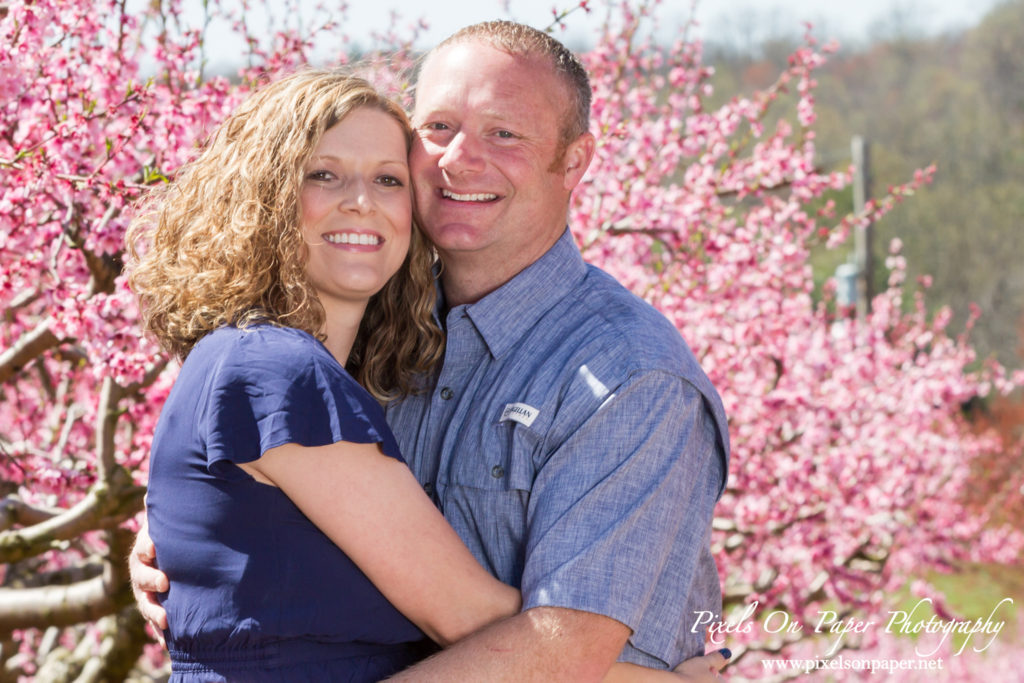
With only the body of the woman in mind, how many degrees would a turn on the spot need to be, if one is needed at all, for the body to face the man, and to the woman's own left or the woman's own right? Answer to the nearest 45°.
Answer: approximately 45° to the woman's own left

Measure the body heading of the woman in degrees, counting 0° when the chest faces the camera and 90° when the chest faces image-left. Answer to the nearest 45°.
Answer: approximately 270°

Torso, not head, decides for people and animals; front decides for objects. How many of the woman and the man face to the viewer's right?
1
